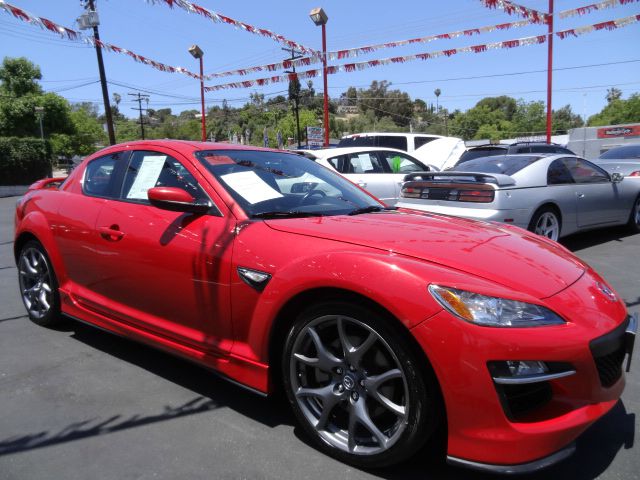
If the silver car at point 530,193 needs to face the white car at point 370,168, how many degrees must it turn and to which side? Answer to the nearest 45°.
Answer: approximately 90° to its left

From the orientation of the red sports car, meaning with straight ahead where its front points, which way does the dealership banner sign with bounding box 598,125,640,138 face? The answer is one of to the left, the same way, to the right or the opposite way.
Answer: to the right

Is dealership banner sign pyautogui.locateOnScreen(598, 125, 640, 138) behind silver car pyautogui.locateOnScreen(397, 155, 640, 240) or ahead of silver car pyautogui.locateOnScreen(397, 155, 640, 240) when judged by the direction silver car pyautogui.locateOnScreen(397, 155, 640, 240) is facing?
ahead

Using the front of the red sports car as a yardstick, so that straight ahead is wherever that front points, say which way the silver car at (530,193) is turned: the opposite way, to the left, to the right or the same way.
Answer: to the left

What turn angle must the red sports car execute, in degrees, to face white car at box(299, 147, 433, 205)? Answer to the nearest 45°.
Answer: approximately 135° to its left

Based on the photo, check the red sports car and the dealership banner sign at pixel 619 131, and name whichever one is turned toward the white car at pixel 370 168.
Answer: the dealership banner sign

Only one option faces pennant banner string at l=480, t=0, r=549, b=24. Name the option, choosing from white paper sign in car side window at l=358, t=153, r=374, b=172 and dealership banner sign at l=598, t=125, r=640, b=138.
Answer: the dealership banner sign

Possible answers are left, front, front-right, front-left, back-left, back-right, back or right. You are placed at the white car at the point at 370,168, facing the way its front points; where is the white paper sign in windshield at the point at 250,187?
back-right

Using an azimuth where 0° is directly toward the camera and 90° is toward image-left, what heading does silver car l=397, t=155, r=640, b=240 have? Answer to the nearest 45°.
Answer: approximately 225°
